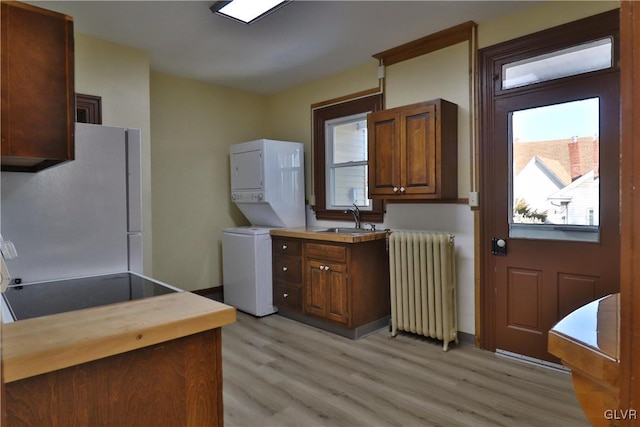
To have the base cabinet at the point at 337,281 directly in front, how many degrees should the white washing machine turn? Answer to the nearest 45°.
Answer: approximately 90° to its left

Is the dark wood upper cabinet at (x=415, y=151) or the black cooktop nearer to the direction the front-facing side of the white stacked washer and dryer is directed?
the black cooktop

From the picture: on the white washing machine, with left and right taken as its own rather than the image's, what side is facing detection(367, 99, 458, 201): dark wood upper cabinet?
left

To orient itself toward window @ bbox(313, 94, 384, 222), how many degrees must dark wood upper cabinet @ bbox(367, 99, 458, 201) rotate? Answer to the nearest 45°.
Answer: approximately 90° to its right

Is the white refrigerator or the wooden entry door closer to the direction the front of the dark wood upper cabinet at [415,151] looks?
the white refrigerator

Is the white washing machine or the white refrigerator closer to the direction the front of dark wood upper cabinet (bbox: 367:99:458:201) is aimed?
the white refrigerator

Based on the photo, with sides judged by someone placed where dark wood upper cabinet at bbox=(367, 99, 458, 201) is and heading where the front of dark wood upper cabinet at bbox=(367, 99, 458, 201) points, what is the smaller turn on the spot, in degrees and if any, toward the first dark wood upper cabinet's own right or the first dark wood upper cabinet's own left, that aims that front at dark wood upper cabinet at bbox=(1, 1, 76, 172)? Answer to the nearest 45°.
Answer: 0° — it already faces it

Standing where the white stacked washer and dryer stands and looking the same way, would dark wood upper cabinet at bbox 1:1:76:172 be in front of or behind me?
in front

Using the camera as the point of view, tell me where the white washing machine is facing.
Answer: facing the viewer and to the left of the viewer

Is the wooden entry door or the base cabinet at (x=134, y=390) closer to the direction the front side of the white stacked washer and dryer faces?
the base cabinet

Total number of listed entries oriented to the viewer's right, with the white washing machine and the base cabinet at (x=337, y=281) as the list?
0

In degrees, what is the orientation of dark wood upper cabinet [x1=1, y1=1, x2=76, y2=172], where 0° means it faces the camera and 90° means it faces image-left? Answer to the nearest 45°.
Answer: approximately 225°

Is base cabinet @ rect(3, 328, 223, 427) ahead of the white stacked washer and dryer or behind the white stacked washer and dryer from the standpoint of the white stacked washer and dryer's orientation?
ahead
